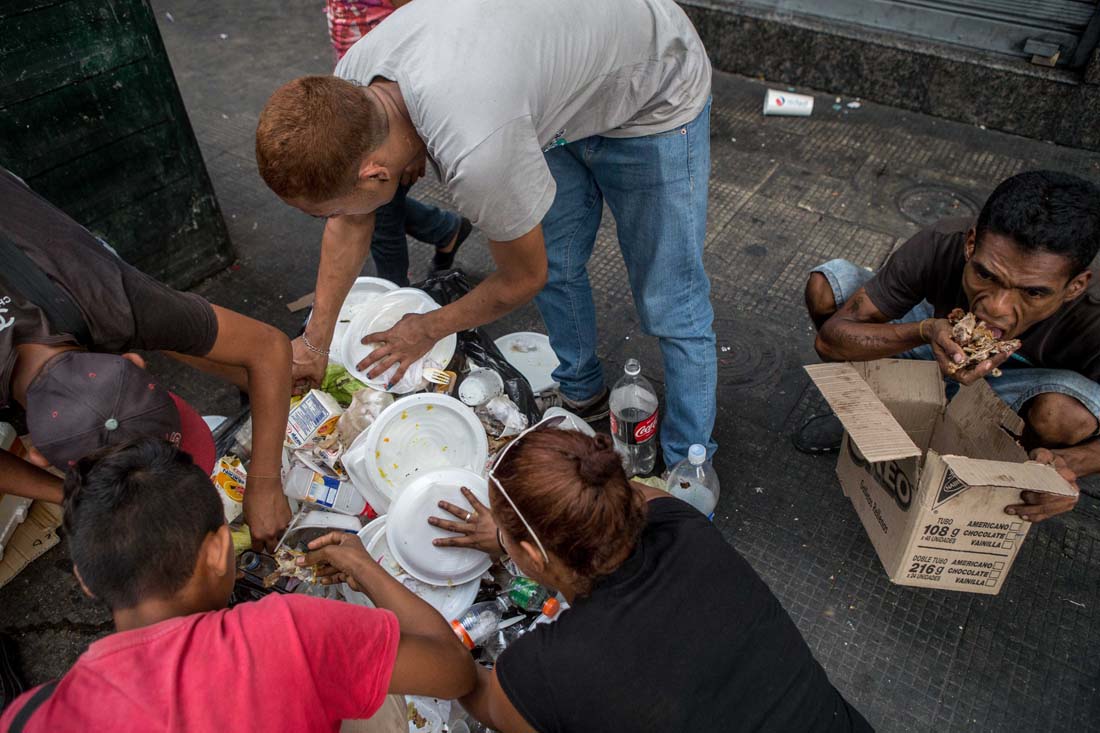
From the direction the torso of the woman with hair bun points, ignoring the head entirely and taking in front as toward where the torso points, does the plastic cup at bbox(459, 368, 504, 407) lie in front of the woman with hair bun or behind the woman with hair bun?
in front

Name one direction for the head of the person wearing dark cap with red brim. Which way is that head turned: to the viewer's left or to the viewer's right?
to the viewer's right

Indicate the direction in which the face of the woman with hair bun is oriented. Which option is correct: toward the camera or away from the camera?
away from the camera

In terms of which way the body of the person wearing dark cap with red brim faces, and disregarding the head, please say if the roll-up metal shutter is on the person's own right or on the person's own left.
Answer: on the person's own left

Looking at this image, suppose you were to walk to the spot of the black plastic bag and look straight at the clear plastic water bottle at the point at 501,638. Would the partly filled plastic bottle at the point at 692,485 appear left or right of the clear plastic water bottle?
left

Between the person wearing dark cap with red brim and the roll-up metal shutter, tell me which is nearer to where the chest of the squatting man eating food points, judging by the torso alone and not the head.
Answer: the person wearing dark cap with red brim

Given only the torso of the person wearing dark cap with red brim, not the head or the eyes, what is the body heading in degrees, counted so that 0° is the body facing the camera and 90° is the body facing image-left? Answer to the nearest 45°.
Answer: approximately 315°

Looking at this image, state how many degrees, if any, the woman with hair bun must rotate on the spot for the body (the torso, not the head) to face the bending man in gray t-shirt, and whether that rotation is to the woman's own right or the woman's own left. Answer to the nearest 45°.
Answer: approximately 45° to the woman's own right

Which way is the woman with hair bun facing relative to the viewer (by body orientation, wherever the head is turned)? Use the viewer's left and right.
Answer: facing away from the viewer and to the left of the viewer

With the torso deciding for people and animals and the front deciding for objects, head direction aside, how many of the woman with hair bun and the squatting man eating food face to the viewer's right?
0

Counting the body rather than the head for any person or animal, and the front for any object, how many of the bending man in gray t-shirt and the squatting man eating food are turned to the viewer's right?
0

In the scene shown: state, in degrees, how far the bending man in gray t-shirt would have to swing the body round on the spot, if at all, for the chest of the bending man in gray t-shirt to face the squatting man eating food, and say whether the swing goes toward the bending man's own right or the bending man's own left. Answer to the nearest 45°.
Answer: approximately 135° to the bending man's own left

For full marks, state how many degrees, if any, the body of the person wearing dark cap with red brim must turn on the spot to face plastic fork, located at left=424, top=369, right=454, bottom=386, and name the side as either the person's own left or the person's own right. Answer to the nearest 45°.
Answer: approximately 45° to the person's own left

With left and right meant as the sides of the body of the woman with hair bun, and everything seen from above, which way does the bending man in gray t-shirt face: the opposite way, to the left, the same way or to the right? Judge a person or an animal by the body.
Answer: to the left

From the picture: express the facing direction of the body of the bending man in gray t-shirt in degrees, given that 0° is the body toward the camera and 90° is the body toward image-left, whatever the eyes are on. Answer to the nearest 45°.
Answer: approximately 45°
